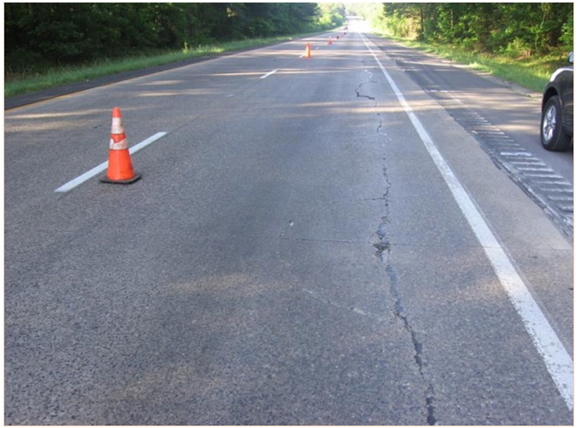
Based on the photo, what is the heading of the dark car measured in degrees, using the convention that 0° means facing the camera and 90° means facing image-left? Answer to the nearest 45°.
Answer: approximately 135°

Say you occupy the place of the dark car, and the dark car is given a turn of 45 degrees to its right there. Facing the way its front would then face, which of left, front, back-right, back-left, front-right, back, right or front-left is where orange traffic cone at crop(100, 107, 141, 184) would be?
back-left
